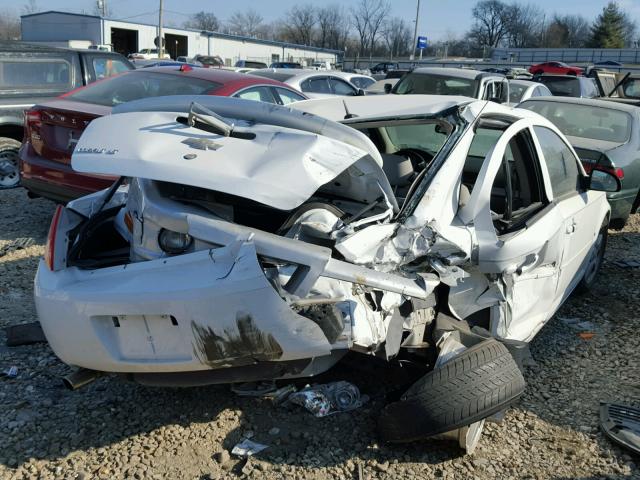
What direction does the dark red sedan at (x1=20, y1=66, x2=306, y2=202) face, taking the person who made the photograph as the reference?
facing away from the viewer and to the right of the viewer

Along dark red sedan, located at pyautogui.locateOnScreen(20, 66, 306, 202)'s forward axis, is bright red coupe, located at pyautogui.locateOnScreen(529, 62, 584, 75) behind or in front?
in front

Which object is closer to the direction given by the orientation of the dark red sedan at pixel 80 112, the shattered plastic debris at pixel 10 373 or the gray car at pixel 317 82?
the gray car

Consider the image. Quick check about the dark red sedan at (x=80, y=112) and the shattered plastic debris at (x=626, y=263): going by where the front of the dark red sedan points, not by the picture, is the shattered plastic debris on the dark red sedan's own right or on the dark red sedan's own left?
on the dark red sedan's own right

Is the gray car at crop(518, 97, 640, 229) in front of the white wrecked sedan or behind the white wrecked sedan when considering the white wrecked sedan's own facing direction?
in front

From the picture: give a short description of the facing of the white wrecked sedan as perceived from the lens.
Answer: facing away from the viewer and to the right of the viewer

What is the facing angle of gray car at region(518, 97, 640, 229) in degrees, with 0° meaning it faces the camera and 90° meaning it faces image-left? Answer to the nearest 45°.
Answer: approximately 225°

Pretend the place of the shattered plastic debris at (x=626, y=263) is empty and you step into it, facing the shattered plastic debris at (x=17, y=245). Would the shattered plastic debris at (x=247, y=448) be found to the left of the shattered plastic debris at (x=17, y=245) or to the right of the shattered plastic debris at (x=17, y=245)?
left

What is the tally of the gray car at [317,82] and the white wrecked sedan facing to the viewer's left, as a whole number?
0

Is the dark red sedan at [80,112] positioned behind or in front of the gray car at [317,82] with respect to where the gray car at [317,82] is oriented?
behind

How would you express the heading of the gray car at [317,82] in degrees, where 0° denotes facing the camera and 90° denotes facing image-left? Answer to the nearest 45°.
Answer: approximately 225°

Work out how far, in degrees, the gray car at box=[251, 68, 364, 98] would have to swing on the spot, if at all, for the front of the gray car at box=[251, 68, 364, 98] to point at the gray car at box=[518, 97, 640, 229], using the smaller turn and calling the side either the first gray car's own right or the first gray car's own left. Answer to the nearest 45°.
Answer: approximately 90° to the first gray car's own right
